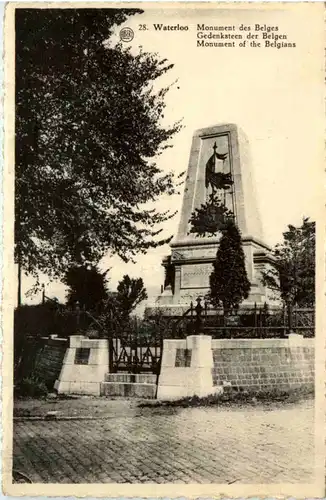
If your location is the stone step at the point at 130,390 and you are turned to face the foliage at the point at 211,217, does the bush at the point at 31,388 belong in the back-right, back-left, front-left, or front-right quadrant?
back-left
